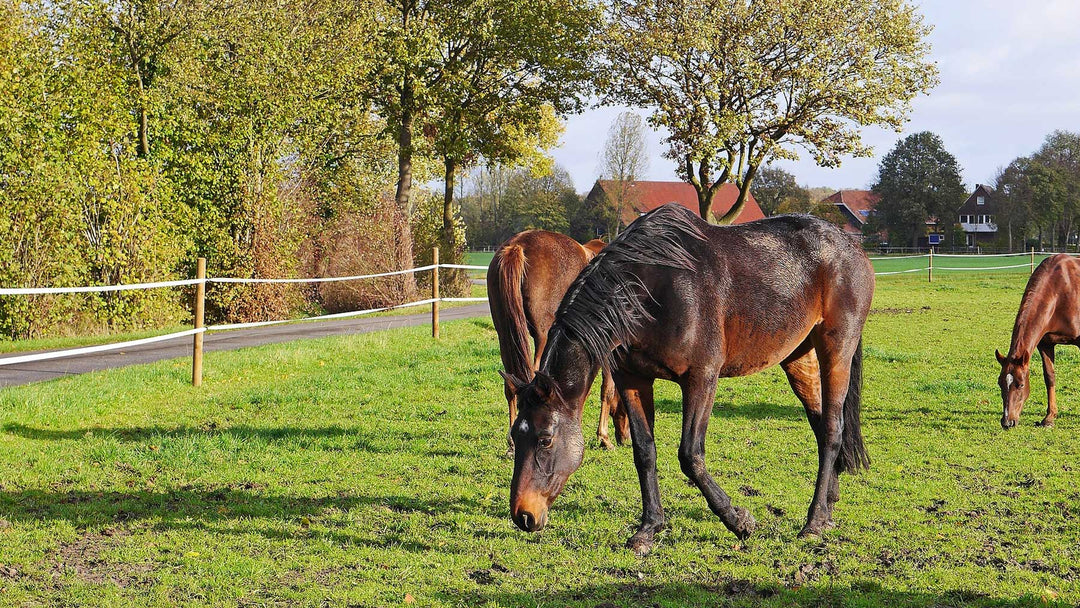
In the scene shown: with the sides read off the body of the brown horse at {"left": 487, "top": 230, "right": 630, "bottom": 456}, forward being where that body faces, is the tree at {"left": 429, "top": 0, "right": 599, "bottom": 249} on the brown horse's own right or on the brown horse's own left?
on the brown horse's own left

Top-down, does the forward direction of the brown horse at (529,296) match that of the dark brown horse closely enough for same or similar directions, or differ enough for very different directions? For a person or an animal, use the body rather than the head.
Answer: very different directions

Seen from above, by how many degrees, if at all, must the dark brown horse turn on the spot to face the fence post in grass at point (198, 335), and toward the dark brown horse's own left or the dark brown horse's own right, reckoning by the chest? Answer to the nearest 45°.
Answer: approximately 90° to the dark brown horse's own right

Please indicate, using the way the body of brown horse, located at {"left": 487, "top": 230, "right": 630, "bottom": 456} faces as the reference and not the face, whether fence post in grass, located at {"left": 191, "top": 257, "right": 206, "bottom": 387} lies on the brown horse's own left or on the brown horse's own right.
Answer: on the brown horse's own left

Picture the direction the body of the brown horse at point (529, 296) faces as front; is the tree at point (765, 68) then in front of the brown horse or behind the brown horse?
in front

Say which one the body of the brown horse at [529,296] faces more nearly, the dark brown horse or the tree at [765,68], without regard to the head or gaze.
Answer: the tree

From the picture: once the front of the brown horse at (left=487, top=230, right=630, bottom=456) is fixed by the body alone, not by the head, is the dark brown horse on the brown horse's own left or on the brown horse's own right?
on the brown horse's own right

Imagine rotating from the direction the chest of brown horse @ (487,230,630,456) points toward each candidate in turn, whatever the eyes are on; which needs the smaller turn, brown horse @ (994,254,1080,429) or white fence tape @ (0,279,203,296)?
the brown horse

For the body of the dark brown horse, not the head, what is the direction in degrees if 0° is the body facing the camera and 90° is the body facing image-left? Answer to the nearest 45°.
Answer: approximately 45°

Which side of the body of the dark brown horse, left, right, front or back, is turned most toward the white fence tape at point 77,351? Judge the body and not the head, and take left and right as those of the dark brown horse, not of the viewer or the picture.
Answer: right

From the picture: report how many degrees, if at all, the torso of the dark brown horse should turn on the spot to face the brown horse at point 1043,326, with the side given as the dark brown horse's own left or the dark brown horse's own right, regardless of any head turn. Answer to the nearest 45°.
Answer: approximately 180°

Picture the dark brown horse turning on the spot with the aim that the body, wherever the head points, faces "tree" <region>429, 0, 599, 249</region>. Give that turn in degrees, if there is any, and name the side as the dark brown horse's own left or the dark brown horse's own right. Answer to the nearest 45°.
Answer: approximately 135° to the dark brown horse's own right

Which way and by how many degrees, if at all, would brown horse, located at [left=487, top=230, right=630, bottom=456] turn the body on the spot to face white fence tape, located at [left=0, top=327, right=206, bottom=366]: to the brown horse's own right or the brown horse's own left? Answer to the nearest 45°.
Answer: approximately 135° to the brown horse's own left
